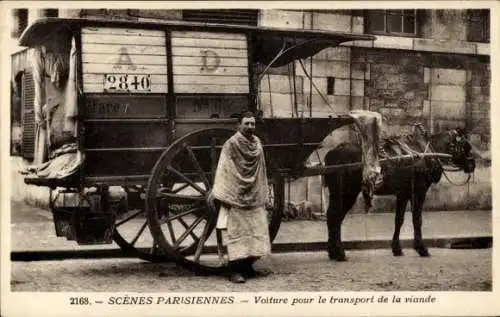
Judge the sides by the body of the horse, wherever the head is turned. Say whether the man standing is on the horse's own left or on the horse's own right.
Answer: on the horse's own right

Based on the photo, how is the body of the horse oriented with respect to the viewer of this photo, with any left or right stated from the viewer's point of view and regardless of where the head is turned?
facing to the right of the viewer

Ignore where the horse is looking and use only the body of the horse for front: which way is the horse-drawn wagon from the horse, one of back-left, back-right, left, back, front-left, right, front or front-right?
back-right
